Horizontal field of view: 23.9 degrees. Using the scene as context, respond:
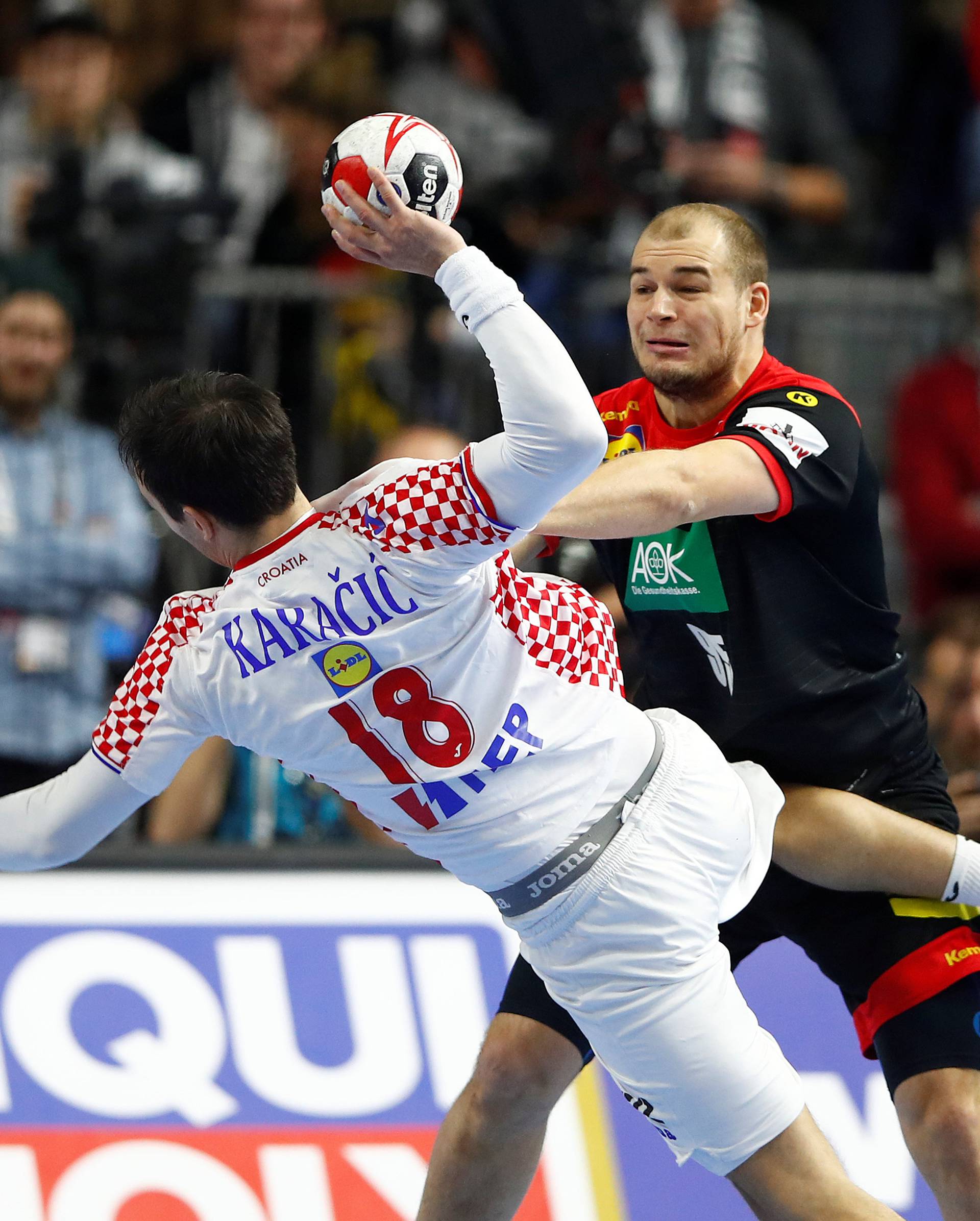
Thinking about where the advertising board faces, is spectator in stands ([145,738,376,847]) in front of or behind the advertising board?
behind

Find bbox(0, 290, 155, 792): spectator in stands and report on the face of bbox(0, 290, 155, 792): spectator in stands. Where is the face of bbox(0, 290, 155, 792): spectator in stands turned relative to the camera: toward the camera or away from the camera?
toward the camera

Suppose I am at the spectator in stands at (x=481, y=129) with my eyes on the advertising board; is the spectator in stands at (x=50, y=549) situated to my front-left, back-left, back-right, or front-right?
front-right

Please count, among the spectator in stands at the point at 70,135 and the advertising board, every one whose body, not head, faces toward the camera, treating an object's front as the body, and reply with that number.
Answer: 2

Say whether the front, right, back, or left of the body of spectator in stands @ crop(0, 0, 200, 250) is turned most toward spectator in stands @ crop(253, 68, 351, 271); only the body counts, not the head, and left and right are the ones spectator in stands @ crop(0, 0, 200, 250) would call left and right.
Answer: left

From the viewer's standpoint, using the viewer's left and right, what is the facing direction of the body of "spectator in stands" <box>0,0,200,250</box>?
facing the viewer

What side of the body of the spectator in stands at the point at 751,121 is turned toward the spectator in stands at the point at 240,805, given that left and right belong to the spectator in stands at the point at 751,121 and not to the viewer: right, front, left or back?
front

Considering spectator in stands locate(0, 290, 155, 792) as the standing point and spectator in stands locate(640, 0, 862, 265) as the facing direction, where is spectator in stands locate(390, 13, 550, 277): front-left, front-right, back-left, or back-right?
front-left

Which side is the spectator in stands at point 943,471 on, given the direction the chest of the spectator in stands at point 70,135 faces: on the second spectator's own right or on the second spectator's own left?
on the second spectator's own left

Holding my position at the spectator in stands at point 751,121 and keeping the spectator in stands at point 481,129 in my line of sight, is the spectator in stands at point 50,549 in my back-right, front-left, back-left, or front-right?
front-left

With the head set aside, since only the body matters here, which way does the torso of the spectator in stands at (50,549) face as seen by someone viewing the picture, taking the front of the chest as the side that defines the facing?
toward the camera

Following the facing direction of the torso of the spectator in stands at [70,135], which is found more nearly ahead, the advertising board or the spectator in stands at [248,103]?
the advertising board

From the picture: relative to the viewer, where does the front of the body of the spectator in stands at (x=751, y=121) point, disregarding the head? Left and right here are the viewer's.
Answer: facing the viewer and to the left of the viewer
